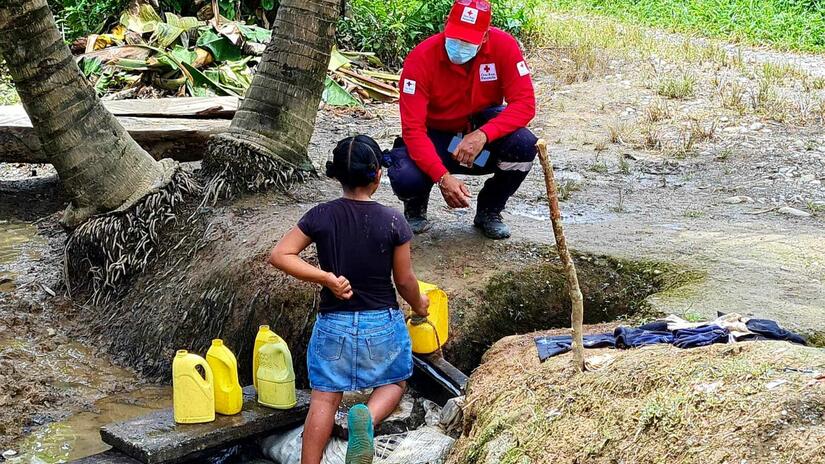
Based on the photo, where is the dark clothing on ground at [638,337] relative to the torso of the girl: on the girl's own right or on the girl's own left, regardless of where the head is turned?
on the girl's own right

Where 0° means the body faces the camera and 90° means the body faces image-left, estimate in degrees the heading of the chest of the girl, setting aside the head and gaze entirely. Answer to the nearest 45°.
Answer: approximately 180°

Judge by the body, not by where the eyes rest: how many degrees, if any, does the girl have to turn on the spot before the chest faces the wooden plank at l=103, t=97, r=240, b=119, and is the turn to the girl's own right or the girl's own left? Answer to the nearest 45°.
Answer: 0° — they already face it

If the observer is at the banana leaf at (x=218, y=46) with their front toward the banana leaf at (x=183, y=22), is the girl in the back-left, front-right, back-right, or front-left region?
back-left

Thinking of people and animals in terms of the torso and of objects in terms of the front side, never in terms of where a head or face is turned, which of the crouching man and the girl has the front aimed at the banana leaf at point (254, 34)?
the girl

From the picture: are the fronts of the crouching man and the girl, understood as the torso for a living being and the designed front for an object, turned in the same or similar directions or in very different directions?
very different directions

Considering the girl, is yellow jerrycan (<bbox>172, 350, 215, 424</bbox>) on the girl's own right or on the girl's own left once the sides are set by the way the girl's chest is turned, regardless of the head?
on the girl's own left

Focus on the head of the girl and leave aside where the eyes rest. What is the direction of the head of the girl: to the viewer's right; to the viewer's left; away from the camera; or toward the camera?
away from the camera

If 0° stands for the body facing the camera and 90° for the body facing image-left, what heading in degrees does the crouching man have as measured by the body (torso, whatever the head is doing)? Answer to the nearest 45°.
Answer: approximately 0°

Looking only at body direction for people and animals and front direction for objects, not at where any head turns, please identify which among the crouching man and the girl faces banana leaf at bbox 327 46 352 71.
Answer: the girl

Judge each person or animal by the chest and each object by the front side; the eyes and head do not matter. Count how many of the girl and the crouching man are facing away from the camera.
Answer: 1

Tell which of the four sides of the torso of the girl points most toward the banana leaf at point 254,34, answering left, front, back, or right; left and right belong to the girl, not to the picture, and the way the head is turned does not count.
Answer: front

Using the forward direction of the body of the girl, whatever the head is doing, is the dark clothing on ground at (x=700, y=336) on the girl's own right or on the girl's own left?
on the girl's own right

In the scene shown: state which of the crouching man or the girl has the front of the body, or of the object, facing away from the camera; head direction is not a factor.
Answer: the girl

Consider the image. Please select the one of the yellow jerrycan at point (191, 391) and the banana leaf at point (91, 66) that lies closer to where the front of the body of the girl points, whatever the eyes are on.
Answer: the banana leaf

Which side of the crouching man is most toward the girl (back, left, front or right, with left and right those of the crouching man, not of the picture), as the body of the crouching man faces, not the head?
front
